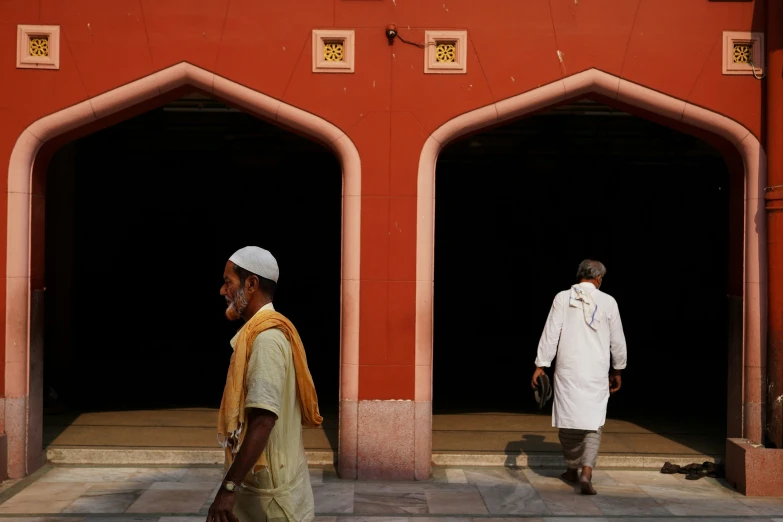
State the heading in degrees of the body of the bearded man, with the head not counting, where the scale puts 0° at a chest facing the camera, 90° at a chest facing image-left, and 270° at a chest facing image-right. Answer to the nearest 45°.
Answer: approximately 90°

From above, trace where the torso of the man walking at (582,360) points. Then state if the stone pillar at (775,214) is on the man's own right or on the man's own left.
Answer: on the man's own right

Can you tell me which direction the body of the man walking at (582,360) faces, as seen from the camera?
away from the camera

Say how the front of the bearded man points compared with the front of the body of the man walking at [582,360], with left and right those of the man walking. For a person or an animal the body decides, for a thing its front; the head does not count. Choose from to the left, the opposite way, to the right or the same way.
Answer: to the left

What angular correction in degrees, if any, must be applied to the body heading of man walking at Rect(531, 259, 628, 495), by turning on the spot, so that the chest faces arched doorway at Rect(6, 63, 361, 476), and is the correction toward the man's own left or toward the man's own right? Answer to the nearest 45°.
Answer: approximately 90° to the man's own left

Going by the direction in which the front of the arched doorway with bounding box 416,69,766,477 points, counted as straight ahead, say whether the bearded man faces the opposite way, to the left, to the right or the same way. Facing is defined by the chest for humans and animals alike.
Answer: to the right

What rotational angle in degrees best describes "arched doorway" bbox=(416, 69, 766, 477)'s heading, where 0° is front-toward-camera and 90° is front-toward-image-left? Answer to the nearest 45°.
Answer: approximately 0°
